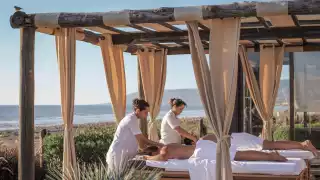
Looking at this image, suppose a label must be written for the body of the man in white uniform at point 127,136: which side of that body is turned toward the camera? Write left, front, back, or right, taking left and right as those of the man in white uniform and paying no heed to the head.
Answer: right

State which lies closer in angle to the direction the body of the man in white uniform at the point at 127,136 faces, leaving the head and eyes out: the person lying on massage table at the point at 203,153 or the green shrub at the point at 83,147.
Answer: the person lying on massage table

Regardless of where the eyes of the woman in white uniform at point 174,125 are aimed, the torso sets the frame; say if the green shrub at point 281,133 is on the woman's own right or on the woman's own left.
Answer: on the woman's own left

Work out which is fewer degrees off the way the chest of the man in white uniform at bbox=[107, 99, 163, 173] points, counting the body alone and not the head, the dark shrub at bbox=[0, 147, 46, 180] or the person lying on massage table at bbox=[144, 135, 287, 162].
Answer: the person lying on massage table

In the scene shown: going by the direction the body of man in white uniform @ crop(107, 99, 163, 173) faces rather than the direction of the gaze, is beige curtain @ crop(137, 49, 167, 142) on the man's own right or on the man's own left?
on the man's own left
